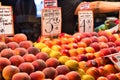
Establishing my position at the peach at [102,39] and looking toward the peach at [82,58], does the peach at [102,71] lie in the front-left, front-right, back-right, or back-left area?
front-left

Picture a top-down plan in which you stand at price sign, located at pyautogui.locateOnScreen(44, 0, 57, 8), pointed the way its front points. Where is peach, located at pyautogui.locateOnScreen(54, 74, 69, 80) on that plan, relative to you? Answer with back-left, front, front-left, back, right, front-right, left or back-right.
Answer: front

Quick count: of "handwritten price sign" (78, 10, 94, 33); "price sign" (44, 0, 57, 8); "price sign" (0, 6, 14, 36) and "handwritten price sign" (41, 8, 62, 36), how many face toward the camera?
4

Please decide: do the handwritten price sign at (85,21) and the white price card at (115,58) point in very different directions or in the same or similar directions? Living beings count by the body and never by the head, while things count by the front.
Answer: same or similar directions

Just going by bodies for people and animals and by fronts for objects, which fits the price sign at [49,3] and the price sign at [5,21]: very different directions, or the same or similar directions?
same or similar directions

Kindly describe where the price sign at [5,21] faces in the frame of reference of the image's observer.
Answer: facing the viewer

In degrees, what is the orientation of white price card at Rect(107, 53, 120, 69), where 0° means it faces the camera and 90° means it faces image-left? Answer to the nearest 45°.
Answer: approximately 0°

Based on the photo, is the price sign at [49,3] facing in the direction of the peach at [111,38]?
no

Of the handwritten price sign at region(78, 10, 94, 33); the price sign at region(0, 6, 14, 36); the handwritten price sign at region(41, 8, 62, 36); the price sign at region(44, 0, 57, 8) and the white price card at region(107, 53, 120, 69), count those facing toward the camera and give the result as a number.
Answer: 5

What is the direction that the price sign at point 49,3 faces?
toward the camera

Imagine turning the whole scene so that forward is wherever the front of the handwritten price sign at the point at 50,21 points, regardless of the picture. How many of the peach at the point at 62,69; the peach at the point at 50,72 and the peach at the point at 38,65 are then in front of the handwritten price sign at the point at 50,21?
3

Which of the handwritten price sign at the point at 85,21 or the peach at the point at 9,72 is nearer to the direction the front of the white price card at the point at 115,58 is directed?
the peach

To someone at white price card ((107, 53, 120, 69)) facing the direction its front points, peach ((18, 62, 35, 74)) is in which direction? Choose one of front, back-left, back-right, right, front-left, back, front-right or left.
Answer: front-right

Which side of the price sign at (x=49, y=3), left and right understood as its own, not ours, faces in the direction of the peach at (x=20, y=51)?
front

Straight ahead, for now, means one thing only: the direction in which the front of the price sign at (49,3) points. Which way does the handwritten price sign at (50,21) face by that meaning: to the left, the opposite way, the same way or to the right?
the same way

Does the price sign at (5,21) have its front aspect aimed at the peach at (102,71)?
no

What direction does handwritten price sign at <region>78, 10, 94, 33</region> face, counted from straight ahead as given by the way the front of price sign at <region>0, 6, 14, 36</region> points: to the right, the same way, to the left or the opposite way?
the same way

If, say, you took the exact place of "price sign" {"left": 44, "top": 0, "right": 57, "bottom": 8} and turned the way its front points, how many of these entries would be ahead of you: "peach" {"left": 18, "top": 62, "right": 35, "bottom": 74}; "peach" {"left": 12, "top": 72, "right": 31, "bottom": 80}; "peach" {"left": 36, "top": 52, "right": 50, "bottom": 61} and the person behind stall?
3

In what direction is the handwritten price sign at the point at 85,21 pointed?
toward the camera
